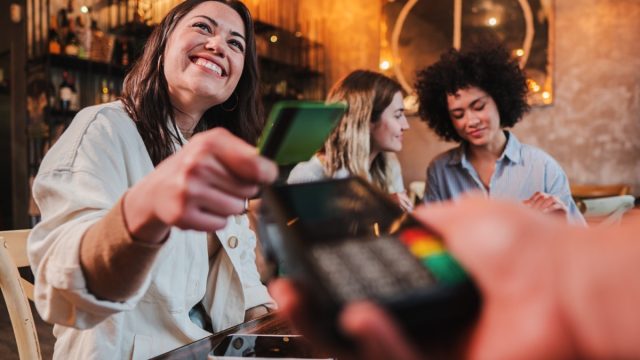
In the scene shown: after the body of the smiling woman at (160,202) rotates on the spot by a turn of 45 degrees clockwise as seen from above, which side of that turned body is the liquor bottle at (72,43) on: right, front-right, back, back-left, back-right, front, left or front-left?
back

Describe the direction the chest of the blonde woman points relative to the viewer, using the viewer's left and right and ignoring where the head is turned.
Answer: facing to the right of the viewer

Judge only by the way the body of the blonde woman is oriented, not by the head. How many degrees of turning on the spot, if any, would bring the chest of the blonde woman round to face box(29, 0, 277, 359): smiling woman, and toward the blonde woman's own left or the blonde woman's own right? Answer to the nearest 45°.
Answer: approximately 90° to the blonde woman's own right

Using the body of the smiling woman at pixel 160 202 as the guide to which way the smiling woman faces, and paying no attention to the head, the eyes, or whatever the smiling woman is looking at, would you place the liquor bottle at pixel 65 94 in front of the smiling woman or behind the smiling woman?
behind

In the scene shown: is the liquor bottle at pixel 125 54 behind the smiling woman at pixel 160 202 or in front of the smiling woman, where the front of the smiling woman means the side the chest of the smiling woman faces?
behind

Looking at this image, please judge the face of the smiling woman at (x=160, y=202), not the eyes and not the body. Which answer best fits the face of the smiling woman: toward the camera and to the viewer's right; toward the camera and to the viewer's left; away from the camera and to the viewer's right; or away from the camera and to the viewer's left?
toward the camera and to the viewer's right

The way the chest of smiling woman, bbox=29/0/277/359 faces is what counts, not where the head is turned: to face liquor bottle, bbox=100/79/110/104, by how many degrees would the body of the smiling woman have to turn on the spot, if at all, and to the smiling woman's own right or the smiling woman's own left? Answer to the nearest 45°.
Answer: approximately 135° to the smiling woman's own left
